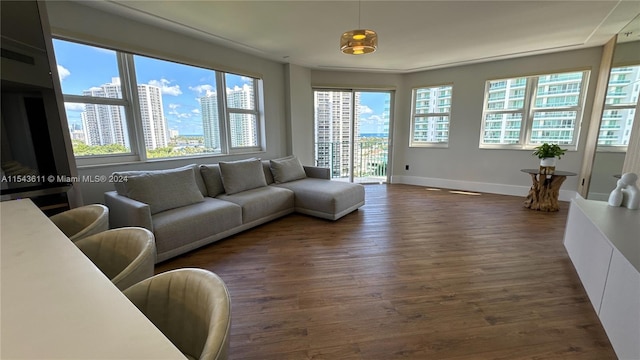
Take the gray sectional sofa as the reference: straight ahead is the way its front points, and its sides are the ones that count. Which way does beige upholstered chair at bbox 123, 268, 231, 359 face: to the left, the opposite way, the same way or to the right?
to the right

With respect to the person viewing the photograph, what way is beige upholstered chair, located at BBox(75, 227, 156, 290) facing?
facing the viewer and to the left of the viewer

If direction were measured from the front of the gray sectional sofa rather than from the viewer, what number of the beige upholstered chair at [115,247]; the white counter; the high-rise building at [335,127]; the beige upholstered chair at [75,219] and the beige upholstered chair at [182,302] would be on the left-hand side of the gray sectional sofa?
1

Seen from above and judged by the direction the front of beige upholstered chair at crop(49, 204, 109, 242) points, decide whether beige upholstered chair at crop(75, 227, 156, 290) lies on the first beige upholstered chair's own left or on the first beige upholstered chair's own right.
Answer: on the first beige upholstered chair's own left

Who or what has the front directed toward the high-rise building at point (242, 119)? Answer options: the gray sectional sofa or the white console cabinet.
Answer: the white console cabinet

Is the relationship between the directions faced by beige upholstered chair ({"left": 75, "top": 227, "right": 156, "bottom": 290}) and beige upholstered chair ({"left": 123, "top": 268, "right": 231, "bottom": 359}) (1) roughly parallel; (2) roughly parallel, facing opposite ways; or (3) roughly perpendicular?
roughly parallel

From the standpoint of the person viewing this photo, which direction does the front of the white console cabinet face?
facing to the left of the viewer

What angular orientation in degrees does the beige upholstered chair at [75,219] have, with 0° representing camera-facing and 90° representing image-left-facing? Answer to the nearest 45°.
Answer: approximately 45°
